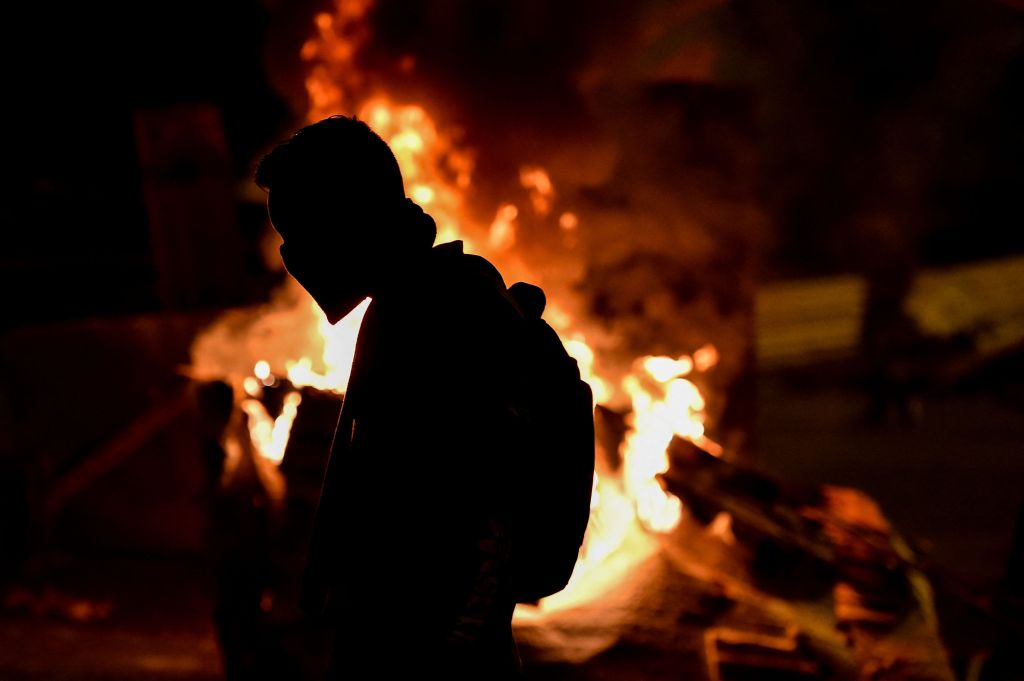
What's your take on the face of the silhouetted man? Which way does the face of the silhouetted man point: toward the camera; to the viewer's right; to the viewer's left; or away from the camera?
to the viewer's left

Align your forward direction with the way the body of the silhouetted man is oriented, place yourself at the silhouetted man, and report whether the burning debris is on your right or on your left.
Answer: on your right

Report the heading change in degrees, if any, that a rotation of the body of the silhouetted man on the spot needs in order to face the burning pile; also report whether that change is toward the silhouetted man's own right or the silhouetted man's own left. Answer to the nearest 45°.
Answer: approximately 90° to the silhouetted man's own right

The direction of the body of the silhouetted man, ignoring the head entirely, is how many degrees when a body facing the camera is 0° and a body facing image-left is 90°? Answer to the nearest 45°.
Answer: approximately 90°

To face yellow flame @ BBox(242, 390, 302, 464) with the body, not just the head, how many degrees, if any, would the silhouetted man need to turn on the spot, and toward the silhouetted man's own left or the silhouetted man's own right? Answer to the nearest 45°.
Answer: approximately 90° to the silhouetted man's own right
